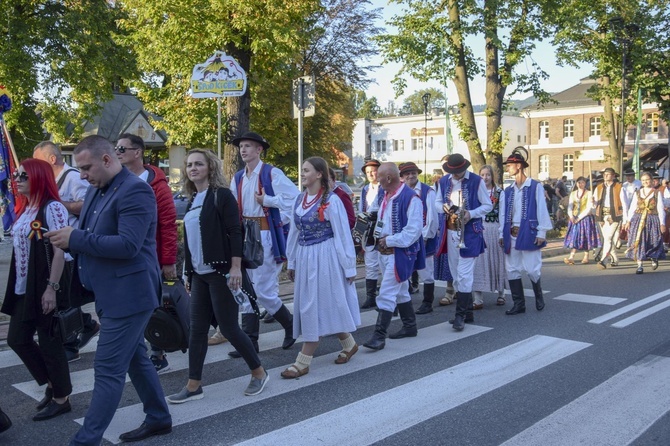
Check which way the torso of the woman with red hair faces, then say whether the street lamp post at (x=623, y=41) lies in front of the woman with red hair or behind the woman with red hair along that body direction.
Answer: behind

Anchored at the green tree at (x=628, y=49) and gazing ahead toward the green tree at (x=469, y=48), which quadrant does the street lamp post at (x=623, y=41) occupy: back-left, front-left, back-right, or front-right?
front-left

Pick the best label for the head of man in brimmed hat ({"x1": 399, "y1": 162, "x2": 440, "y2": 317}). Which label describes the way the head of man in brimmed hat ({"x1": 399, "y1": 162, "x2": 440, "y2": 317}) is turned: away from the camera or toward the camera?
toward the camera

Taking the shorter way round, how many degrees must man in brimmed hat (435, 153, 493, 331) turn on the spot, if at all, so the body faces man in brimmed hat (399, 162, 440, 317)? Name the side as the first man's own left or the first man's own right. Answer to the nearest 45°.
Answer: approximately 90° to the first man's own right

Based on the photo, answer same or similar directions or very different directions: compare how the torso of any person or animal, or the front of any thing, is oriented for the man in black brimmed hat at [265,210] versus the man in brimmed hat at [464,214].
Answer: same or similar directions

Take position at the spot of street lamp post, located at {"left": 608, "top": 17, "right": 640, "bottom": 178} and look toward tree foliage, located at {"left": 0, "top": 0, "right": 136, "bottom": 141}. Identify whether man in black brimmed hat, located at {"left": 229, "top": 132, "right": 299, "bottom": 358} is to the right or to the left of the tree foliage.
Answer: left

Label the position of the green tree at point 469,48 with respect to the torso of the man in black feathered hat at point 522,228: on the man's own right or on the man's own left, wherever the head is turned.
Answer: on the man's own right

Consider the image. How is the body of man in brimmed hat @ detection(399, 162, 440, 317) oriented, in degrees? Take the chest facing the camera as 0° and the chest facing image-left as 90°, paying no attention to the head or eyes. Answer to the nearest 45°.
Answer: approximately 45°

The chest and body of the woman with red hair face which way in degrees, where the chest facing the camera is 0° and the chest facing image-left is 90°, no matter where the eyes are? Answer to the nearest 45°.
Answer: approximately 45°

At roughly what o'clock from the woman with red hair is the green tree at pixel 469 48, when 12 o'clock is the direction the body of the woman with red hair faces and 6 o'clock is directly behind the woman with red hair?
The green tree is roughly at 6 o'clock from the woman with red hair.

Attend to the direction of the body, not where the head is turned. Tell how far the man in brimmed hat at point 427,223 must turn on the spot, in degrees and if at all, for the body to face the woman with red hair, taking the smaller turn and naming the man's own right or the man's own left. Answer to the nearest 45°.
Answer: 0° — they already face them

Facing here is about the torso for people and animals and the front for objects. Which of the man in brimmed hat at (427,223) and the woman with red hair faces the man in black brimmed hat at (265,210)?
the man in brimmed hat at (427,223)

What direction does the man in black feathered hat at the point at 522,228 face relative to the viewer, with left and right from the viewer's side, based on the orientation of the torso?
facing the viewer and to the left of the viewer

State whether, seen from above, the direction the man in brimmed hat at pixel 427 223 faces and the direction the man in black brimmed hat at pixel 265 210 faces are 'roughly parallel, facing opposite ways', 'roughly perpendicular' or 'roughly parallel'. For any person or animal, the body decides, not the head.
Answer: roughly parallel

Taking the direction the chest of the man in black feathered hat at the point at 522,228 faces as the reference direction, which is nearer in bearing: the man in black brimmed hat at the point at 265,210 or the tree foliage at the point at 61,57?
the man in black brimmed hat

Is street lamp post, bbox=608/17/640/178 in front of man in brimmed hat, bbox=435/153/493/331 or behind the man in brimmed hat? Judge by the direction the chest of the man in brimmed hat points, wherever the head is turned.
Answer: behind
